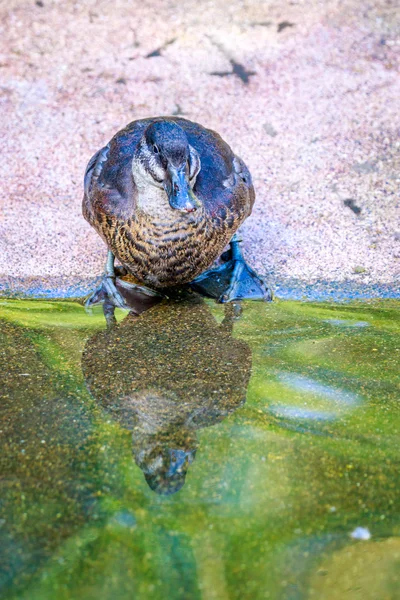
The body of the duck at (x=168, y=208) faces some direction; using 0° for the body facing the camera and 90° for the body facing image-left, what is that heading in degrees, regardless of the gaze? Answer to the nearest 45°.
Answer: approximately 0°
